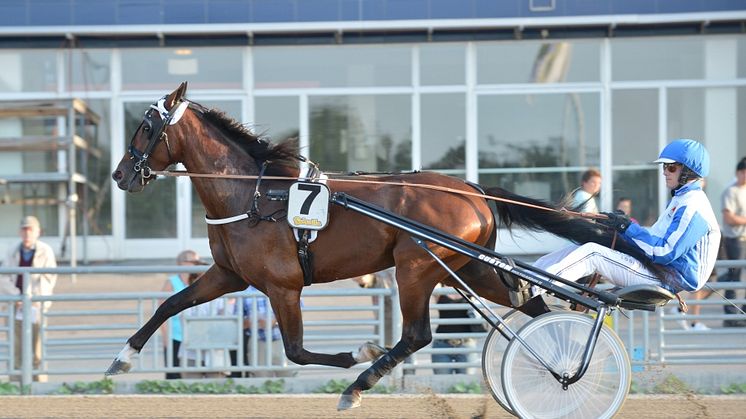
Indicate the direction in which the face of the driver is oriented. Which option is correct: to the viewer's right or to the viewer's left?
to the viewer's left

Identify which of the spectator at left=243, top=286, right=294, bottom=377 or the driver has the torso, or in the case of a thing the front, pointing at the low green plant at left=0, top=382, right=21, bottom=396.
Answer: the driver

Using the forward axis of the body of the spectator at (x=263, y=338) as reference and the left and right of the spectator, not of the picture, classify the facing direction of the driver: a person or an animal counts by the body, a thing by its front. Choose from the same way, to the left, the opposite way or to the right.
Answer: to the right

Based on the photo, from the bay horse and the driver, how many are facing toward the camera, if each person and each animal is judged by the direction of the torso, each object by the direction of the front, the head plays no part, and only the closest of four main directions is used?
0

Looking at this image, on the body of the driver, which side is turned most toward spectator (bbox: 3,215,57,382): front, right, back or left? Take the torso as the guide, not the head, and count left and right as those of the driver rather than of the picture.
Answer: front

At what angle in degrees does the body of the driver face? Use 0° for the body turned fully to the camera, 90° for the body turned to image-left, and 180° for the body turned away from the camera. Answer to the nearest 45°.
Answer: approximately 90°

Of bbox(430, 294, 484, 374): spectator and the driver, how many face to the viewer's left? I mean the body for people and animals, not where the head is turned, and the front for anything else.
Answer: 1

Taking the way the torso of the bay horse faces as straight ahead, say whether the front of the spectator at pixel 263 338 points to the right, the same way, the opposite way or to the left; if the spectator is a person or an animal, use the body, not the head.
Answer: to the left

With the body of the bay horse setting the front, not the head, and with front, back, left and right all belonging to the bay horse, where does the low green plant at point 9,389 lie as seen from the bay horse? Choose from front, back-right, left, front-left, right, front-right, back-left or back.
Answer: front-right

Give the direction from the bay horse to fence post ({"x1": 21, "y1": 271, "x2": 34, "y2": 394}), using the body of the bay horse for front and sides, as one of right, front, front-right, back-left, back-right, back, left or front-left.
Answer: front-right

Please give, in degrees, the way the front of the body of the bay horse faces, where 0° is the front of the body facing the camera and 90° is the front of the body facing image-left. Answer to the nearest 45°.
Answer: approximately 90°

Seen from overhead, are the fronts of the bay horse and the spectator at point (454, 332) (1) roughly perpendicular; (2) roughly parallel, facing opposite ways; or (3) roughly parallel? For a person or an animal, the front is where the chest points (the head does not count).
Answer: roughly perpendicular

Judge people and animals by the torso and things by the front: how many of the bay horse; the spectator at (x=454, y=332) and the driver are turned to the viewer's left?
2

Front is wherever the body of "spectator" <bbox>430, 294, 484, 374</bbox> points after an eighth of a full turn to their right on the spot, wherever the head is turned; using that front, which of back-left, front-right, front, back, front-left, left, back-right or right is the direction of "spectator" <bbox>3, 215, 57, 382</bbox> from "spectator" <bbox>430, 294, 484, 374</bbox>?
front-right
